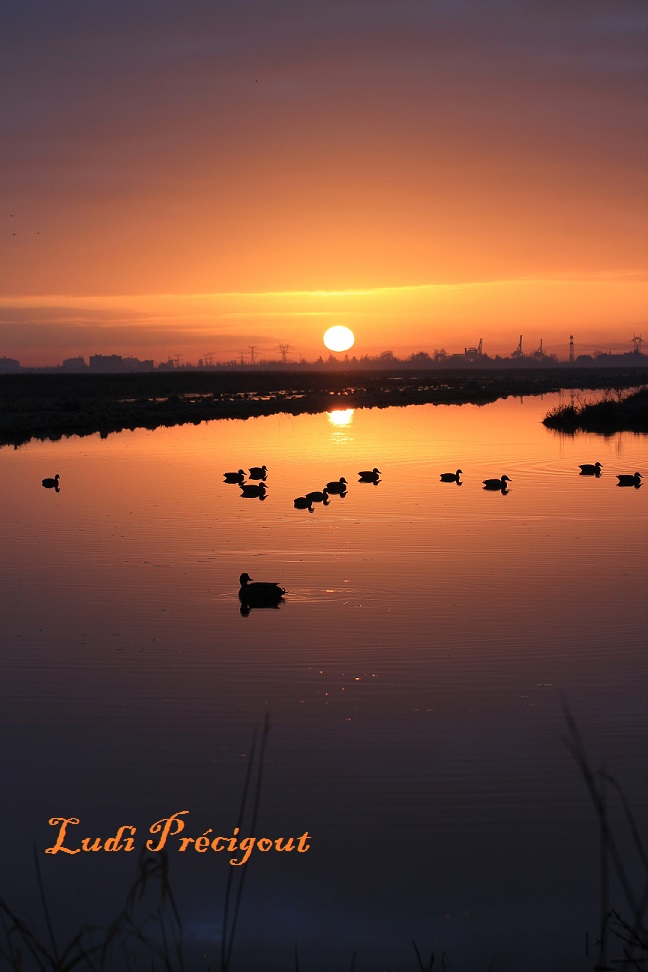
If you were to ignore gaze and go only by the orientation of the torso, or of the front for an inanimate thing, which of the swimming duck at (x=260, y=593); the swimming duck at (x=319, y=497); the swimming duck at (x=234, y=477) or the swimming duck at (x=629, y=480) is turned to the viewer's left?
the swimming duck at (x=260, y=593)

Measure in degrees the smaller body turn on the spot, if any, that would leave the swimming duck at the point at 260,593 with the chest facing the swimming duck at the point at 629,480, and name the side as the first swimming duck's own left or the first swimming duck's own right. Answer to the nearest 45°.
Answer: approximately 135° to the first swimming duck's own right

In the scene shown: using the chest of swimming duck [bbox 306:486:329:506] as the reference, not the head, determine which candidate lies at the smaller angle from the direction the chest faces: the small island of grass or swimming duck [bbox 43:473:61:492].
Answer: the small island of grass

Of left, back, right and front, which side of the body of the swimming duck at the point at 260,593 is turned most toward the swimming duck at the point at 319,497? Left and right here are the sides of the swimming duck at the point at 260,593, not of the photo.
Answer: right

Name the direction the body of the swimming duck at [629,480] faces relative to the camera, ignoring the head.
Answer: to the viewer's right

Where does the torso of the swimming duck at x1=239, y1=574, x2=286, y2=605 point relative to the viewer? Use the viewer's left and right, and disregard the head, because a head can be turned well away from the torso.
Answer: facing to the left of the viewer

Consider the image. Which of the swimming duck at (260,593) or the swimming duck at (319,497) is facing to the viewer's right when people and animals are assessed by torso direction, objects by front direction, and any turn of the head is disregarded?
the swimming duck at (319,497)
